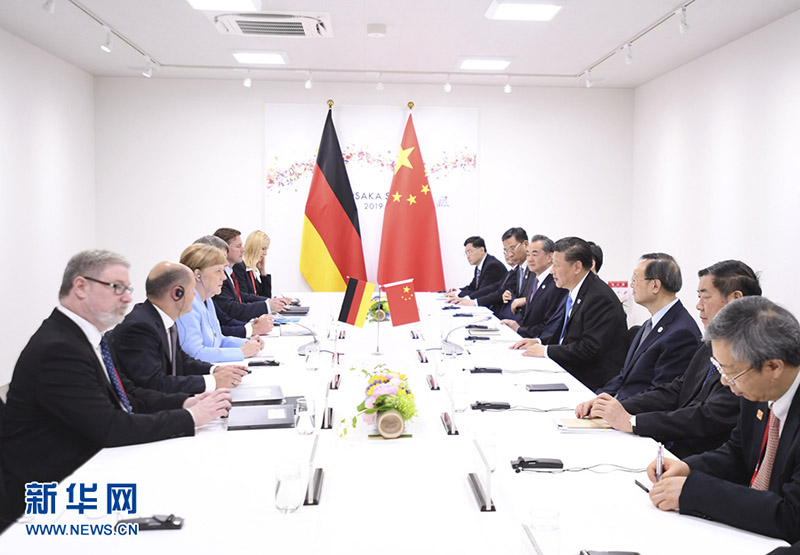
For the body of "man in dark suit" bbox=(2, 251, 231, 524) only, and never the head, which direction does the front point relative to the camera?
to the viewer's right

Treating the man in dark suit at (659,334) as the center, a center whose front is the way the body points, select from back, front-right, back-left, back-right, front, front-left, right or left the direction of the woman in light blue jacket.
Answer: front

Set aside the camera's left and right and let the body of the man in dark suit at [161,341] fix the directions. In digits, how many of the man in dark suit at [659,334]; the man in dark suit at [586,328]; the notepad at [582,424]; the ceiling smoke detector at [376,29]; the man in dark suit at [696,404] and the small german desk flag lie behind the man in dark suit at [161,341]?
0

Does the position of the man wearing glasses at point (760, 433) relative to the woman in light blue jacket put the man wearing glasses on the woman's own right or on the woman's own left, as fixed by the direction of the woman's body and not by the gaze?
on the woman's own right

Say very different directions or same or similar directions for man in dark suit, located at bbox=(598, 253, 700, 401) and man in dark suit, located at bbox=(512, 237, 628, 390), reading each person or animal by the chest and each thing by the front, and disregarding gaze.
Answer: same or similar directions

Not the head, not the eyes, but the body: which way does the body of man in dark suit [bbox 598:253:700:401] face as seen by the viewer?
to the viewer's left

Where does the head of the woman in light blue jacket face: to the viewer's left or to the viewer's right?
to the viewer's right

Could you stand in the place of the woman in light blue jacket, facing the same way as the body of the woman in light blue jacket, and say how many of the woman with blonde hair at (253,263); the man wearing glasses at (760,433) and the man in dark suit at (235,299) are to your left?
2

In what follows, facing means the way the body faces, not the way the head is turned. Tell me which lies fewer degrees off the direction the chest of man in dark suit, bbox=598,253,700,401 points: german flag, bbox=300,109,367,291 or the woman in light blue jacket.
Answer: the woman in light blue jacket

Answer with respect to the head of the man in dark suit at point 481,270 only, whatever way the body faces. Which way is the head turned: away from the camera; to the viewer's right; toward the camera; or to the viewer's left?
to the viewer's left

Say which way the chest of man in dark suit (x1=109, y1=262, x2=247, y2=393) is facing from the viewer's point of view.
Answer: to the viewer's right

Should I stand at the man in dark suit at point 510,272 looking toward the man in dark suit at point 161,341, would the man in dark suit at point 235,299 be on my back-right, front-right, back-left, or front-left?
front-right

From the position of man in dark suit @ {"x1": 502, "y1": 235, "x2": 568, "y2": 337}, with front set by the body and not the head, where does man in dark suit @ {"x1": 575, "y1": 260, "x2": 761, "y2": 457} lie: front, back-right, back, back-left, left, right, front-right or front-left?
front-left

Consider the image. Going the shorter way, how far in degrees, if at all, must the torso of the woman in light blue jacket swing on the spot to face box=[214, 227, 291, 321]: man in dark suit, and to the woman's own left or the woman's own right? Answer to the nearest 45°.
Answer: approximately 90° to the woman's own left

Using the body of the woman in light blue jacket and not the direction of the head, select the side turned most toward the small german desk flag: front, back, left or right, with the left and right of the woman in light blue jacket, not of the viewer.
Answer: front

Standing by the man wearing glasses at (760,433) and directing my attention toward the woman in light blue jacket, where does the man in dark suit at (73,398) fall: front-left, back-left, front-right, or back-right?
front-left

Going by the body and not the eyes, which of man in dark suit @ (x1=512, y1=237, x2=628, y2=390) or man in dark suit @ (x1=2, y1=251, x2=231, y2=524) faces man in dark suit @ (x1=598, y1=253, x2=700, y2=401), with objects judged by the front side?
man in dark suit @ (x1=2, y1=251, x2=231, y2=524)

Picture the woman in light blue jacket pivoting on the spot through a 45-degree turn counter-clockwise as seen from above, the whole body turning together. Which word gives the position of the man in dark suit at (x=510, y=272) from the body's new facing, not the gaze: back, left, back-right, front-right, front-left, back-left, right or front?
front

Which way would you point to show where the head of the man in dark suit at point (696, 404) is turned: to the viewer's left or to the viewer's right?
to the viewer's left
